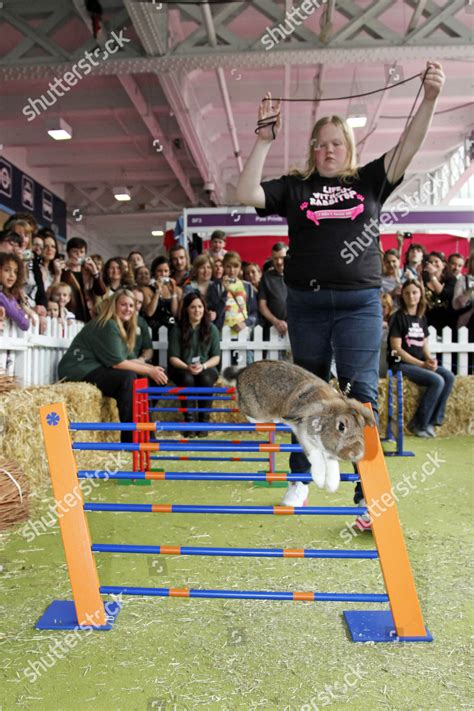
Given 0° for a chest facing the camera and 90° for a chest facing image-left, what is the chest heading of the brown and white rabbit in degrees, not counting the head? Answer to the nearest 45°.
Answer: approximately 315°

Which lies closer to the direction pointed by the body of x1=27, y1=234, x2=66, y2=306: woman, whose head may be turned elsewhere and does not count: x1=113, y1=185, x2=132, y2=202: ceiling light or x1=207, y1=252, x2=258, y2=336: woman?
the woman

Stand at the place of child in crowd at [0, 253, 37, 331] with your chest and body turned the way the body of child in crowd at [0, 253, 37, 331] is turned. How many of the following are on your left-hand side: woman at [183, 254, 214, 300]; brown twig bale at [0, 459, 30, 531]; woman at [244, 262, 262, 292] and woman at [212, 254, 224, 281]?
3

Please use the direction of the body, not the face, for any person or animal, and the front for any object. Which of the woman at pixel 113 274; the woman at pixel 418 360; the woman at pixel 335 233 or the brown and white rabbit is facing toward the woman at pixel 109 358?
the woman at pixel 113 274

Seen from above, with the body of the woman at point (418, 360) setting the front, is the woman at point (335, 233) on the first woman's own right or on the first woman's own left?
on the first woman's own right

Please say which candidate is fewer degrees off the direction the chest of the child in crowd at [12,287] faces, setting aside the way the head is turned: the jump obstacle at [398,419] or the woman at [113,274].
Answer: the jump obstacle
